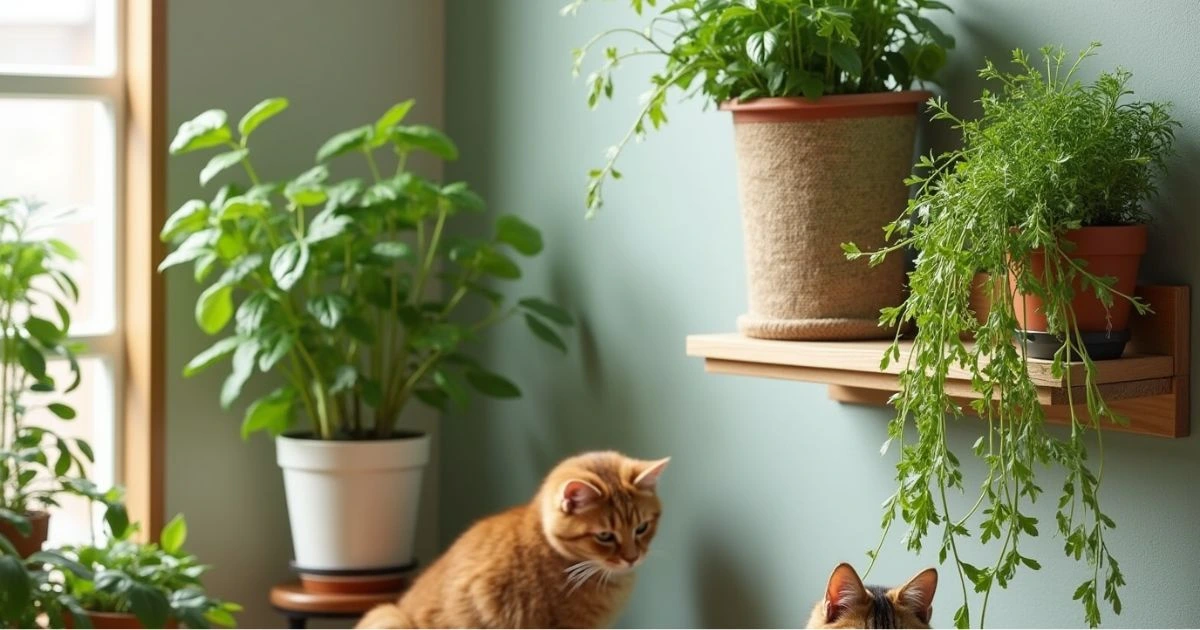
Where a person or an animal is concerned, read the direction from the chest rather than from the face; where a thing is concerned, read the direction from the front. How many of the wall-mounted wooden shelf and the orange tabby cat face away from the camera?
0

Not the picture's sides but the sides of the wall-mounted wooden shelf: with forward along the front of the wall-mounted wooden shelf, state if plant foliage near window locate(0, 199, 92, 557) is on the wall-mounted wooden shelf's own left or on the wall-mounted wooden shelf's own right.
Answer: on the wall-mounted wooden shelf's own right

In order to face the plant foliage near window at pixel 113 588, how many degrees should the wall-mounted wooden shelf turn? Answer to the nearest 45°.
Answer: approximately 45° to its right

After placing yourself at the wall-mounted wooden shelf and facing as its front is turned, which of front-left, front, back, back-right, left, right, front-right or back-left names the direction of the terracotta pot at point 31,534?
front-right

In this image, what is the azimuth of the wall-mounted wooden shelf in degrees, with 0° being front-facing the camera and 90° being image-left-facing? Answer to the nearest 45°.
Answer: approximately 45°

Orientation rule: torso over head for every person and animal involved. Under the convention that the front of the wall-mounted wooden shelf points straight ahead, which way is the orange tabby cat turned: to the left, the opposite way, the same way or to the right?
to the left

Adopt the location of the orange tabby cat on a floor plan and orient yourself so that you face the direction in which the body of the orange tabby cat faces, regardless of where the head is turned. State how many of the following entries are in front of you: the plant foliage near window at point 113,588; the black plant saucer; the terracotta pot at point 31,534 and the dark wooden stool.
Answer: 1

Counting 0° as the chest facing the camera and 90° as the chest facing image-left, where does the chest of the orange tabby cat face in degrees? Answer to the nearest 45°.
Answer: approximately 315°

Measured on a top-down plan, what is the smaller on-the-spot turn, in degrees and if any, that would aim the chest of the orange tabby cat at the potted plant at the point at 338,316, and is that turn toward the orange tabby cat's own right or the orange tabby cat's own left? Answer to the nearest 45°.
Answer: approximately 180°

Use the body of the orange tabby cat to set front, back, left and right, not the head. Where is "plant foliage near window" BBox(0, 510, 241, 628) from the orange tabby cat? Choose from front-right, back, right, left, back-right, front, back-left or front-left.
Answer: back-right

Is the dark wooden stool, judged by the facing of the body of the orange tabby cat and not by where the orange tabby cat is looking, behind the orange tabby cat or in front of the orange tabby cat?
behind

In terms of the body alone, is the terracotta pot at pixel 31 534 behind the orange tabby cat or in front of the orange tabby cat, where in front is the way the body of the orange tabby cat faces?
behind

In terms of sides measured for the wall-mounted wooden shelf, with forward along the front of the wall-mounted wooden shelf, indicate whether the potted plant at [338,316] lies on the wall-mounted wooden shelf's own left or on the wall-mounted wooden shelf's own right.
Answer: on the wall-mounted wooden shelf's own right
